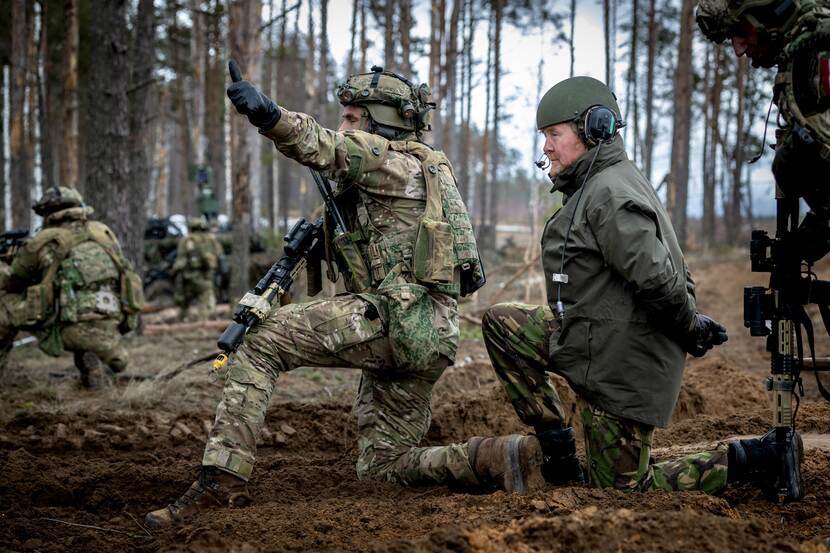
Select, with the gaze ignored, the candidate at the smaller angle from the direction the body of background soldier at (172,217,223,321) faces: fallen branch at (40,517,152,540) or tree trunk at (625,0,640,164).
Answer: the tree trunk

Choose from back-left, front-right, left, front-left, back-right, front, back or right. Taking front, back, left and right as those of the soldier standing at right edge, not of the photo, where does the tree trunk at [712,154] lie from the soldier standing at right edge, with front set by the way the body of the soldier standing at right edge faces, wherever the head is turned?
right

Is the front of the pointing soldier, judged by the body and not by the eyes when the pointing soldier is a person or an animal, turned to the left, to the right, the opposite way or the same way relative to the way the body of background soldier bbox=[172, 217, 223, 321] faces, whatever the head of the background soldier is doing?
to the left

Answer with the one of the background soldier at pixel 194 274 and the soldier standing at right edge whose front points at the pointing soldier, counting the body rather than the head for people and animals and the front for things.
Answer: the soldier standing at right edge

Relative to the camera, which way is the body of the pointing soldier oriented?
to the viewer's left

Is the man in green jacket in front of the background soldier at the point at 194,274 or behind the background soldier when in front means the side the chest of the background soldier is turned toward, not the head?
behind

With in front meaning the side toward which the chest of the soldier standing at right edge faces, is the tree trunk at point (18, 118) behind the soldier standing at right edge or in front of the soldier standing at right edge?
in front

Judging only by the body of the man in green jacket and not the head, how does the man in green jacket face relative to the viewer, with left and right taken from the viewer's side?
facing to the left of the viewer

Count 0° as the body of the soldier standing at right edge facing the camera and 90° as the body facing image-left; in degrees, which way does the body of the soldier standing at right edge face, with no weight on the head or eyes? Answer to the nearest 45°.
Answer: approximately 90°

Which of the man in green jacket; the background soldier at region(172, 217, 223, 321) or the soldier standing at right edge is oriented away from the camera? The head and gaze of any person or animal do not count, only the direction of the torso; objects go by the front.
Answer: the background soldier

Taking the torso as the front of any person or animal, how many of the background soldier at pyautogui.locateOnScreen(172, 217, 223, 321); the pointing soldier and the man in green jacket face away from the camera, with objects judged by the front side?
1

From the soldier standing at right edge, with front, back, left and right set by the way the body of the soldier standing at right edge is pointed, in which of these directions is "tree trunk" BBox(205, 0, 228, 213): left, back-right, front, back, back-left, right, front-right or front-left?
front-right

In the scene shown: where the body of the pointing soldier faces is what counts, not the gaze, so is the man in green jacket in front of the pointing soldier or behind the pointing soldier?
behind

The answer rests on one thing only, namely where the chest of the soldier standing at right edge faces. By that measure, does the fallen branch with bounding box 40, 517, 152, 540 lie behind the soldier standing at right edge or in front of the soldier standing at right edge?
in front

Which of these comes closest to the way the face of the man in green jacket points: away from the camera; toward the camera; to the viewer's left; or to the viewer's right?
to the viewer's left

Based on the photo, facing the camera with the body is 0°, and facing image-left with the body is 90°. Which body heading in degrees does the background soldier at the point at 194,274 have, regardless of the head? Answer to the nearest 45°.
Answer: approximately 180°
